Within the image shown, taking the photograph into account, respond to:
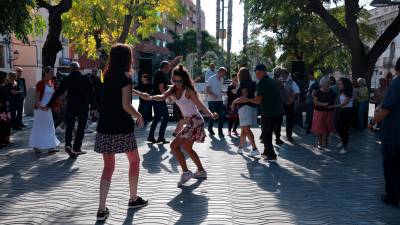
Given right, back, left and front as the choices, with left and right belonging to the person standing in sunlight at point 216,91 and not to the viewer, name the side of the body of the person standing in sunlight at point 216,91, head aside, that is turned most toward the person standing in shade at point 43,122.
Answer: right

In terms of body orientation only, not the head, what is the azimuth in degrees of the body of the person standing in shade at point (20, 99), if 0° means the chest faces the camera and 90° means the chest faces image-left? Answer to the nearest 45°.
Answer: approximately 315°

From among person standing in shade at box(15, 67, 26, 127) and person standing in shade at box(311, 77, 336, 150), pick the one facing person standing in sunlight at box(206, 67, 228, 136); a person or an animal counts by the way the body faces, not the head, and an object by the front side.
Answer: person standing in shade at box(15, 67, 26, 127)

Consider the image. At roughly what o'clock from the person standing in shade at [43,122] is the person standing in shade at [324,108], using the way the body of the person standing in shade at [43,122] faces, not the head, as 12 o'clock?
the person standing in shade at [324,108] is roughly at 11 o'clock from the person standing in shade at [43,122].

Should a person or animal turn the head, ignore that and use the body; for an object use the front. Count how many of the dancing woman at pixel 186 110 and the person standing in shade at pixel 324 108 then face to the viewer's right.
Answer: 0

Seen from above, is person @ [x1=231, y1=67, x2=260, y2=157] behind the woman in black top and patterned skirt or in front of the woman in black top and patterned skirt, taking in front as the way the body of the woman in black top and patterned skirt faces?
in front

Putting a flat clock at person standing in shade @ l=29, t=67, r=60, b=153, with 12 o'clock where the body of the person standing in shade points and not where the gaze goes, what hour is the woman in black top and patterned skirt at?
The woman in black top and patterned skirt is roughly at 1 o'clock from the person standing in shade.

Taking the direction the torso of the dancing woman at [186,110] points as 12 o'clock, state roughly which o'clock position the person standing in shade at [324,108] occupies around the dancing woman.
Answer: The person standing in shade is roughly at 6 o'clock from the dancing woman.
